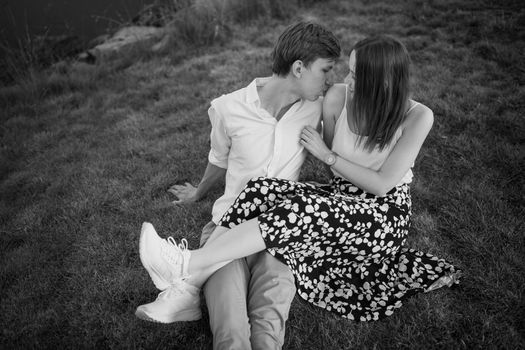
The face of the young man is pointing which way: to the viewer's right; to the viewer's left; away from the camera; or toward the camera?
to the viewer's right

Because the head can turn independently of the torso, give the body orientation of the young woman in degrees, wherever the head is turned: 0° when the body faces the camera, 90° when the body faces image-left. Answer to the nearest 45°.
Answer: approximately 45°
